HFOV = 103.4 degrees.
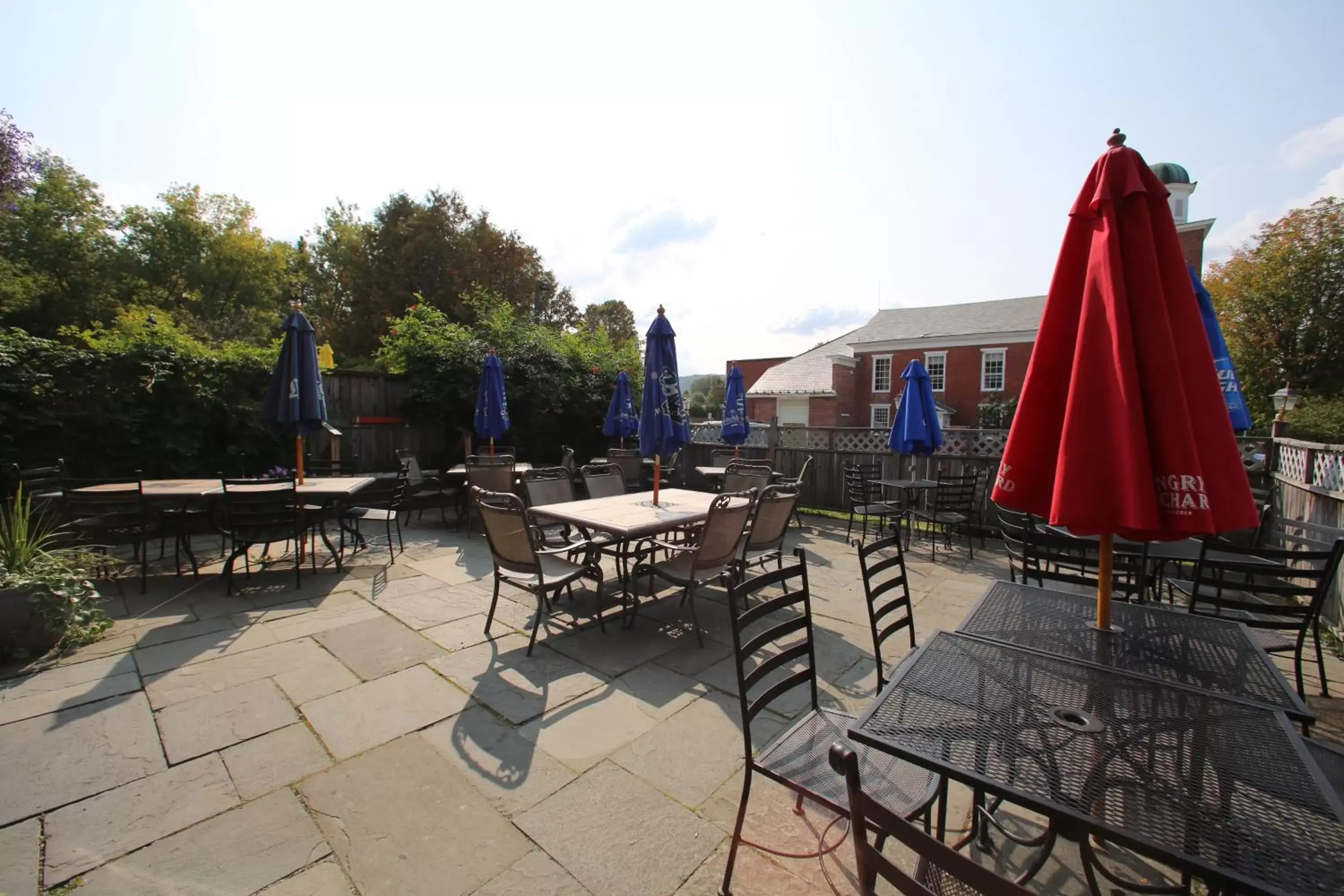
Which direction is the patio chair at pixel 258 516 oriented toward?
away from the camera

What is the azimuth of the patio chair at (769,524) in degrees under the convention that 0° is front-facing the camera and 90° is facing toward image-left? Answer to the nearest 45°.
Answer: approximately 135°

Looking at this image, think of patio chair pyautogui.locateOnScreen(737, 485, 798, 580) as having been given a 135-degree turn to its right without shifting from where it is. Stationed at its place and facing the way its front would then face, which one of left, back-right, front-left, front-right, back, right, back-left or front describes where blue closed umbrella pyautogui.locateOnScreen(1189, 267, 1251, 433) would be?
front

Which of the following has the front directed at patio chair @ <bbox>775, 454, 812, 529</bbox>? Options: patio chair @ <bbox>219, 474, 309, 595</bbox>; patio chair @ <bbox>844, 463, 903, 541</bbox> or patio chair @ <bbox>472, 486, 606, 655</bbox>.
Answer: patio chair @ <bbox>472, 486, 606, 655</bbox>

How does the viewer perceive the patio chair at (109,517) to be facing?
facing away from the viewer and to the right of the viewer

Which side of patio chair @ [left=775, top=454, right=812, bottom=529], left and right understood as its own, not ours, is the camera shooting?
left

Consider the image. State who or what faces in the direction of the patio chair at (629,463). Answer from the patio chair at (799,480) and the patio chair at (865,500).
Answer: the patio chair at (799,480)

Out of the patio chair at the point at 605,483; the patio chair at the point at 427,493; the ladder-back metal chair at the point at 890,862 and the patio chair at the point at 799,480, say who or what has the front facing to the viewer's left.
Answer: the patio chair at the point at 799,480

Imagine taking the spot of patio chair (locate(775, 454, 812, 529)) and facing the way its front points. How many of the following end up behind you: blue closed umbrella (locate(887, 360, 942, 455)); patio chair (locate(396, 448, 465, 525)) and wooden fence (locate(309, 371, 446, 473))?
1

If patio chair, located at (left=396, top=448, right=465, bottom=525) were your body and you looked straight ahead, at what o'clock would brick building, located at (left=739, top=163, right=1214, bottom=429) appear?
The brick building is roughly at 11 o'clock from the patio chair.

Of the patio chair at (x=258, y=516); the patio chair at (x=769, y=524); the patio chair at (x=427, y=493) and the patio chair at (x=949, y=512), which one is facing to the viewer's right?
the patio chair at (x=427, y=493)

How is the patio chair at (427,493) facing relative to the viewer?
to the viewer's right
